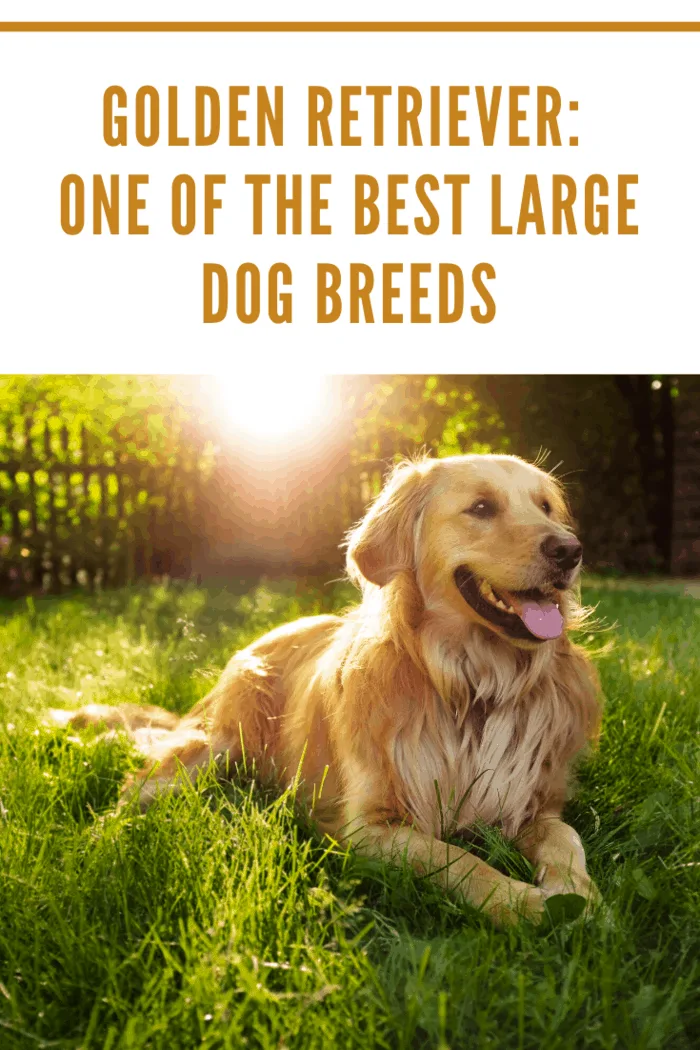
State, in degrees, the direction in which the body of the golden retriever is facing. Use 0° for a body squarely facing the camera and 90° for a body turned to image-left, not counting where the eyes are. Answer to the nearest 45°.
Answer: approximately 315°

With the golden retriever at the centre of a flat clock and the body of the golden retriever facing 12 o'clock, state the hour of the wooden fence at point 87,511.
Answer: The wooden fence is roughly at 7 o'clock from the golden retriever.
